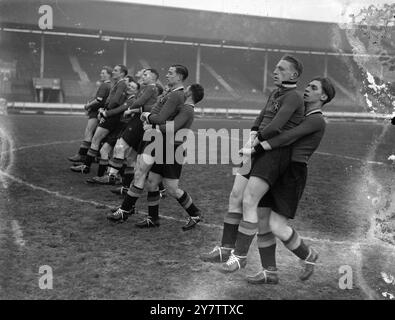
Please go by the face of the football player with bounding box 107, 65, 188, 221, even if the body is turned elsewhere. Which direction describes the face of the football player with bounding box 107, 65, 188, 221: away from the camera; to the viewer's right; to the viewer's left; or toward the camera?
to the viewer's left

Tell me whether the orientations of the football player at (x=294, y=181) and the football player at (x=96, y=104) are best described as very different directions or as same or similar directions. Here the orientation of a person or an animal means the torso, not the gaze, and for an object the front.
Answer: same or similar directions

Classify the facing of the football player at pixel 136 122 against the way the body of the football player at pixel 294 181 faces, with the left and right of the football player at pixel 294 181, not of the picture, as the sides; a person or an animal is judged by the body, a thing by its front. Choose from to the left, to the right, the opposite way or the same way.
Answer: the same way

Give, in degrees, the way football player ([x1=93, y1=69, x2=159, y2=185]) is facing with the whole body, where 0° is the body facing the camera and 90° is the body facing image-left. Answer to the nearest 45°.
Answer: approximately 90°

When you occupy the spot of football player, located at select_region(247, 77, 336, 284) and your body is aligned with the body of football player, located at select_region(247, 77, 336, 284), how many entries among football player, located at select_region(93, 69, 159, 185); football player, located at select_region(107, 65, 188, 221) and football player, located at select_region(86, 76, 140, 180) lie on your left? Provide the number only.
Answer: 0

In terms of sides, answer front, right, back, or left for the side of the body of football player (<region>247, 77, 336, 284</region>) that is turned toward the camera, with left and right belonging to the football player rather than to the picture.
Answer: left

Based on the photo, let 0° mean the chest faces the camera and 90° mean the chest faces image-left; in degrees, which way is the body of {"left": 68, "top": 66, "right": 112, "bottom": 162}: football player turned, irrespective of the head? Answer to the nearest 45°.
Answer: approximately 90°

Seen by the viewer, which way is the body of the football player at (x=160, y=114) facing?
to the viewer's left

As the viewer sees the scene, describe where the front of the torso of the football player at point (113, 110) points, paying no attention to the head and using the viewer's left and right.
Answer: facing to the left of the viewer

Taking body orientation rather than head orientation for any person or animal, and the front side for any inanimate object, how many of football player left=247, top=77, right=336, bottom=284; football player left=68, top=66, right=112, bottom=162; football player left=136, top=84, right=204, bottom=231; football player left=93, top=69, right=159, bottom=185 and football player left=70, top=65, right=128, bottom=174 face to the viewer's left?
5

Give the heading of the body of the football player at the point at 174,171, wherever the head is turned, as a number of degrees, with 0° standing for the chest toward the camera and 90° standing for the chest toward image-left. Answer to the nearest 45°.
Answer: approximately 90°
